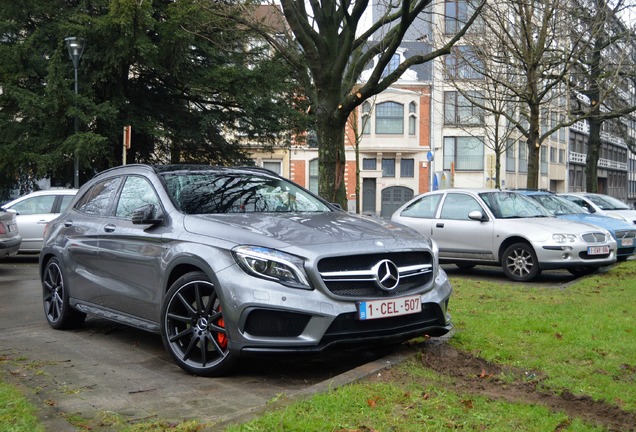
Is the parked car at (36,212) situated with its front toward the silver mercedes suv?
no

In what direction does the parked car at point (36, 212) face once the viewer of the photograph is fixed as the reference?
facing to the left of the viewer

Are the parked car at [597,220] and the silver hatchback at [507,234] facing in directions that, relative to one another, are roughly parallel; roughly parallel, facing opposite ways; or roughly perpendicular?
roughly parallel

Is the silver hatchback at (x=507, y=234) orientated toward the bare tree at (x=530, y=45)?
no

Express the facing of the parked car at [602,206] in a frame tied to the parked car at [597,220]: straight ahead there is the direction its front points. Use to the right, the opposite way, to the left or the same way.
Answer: the same way

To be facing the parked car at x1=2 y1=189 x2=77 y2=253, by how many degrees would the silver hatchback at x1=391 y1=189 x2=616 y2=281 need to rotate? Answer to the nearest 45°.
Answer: approximately 135° to its right

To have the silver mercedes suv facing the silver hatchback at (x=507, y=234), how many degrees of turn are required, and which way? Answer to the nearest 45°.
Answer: approximately 90° to its left

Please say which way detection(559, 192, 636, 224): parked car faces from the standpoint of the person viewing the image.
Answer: facing the viewer and to the right of the viewer

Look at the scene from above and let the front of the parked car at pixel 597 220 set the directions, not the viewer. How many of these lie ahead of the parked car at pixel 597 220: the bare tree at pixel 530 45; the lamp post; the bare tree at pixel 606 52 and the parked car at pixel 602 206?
0

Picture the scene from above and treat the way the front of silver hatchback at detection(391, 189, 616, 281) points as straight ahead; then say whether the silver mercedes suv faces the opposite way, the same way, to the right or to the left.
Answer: the same way

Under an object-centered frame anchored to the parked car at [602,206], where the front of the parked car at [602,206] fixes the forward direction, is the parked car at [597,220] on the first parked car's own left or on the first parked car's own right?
on the first parked car's own right

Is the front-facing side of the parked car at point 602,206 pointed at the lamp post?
no
